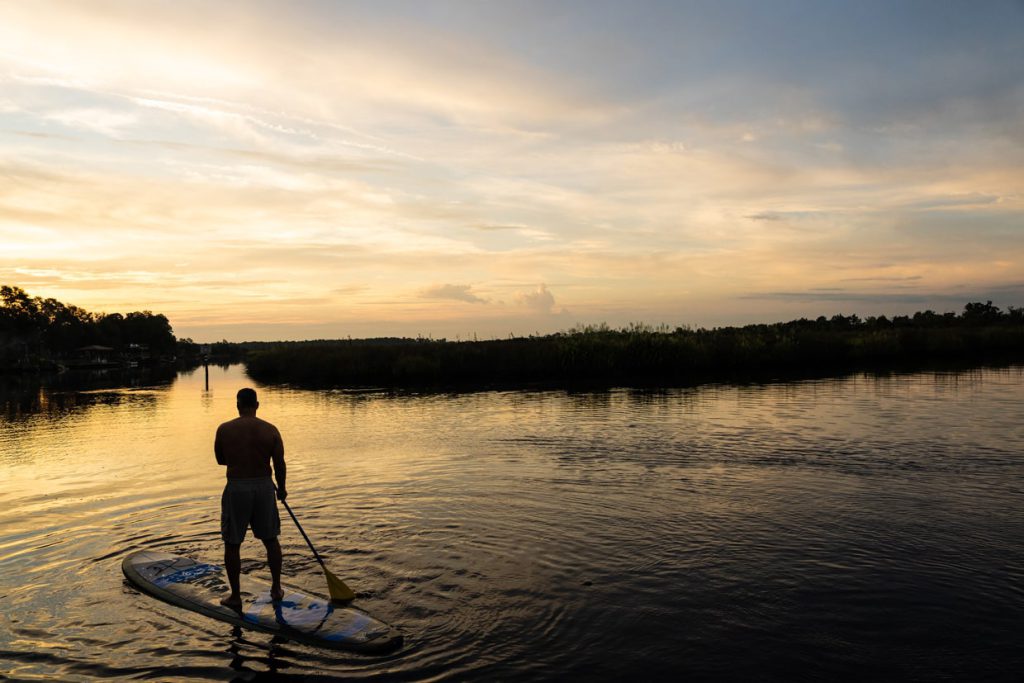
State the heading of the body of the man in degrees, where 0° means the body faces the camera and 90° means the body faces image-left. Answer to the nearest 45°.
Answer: approximately 180°

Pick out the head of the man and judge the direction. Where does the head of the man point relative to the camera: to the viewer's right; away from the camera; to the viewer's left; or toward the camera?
away from the camera

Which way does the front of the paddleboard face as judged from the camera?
facing away from the viewer and to the left of the viewer
